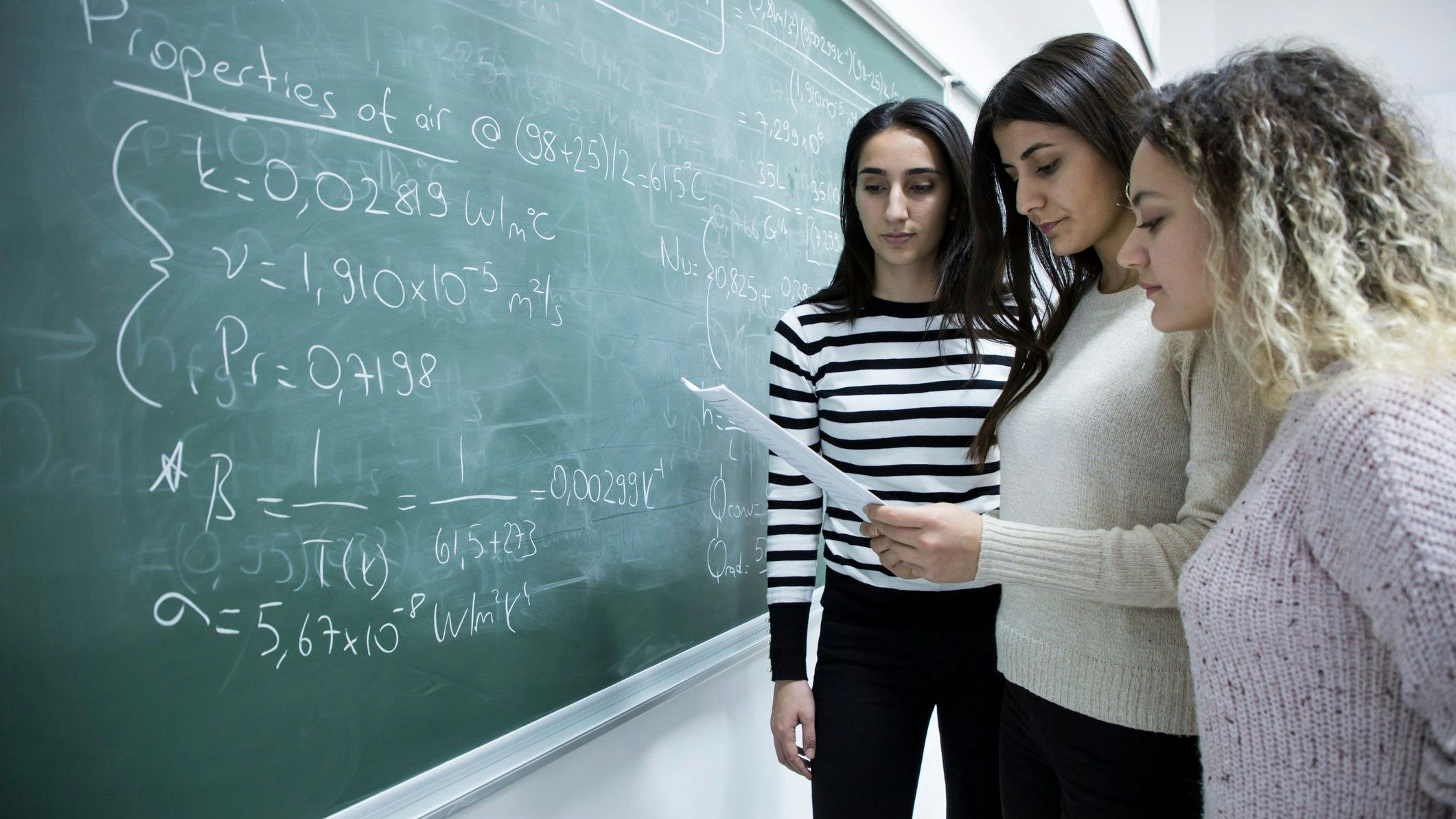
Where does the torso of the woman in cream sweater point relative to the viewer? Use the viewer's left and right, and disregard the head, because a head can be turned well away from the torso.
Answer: facing the viewer and to the left of the viewer

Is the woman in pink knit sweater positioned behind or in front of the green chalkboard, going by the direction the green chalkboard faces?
in front

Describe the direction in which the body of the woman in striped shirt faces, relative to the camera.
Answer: toward the camera

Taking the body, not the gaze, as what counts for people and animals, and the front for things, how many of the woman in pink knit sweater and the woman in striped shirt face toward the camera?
1

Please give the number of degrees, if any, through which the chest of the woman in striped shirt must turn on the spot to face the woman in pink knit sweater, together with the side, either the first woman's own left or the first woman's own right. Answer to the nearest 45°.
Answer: approximately 45° to the first woman's own left

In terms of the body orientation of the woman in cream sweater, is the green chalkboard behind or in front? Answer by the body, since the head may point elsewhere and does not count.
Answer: in front

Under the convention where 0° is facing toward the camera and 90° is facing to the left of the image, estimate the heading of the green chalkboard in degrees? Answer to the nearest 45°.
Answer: approximately 315°

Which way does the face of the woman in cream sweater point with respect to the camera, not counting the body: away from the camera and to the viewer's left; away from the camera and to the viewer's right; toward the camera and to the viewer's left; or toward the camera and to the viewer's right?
toward the camera and to the viewer's left

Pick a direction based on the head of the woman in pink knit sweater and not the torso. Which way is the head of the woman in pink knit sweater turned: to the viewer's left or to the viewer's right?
to the viewer's left

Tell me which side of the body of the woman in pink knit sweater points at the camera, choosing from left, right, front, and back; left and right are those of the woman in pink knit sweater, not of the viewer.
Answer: left

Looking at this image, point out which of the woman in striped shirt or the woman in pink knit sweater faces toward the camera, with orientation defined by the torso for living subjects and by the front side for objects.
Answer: the woman in striped shirt
